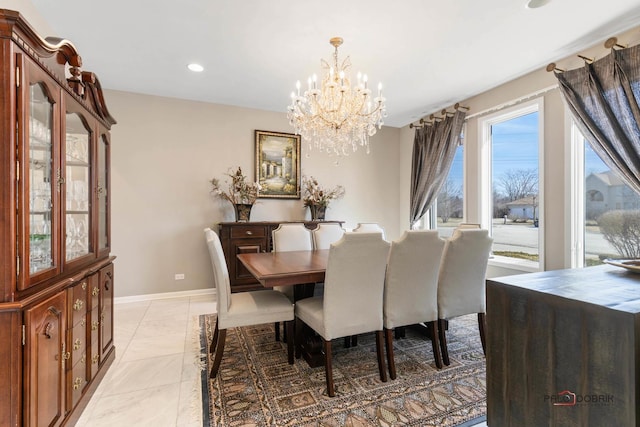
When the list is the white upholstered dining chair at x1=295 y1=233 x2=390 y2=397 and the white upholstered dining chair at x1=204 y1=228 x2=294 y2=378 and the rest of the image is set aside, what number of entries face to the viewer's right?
1

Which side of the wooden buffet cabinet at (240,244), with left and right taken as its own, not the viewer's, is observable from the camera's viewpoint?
front

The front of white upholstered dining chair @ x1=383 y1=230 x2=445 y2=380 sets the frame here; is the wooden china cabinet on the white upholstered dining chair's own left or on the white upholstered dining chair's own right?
on the white upholstered dining chair's own left

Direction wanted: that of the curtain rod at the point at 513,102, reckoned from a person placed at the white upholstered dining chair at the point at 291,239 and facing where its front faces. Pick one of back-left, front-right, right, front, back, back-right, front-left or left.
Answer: left

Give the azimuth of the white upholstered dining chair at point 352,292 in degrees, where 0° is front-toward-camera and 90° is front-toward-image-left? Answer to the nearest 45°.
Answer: approximately 135°

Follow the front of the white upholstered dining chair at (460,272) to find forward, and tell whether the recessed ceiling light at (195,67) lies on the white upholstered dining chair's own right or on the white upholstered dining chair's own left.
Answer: on the white upholstered dining chair's own left

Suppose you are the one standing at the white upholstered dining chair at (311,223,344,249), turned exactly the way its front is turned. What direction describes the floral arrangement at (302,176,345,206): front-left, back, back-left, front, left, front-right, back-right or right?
back-left

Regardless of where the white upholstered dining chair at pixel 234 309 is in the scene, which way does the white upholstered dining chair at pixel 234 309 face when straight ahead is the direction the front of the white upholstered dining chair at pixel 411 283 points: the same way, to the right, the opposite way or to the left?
to the right

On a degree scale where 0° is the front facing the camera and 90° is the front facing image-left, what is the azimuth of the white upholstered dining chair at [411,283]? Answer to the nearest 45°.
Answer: approximately 135°

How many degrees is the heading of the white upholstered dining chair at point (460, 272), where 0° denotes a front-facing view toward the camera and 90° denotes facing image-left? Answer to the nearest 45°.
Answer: approximately 135°

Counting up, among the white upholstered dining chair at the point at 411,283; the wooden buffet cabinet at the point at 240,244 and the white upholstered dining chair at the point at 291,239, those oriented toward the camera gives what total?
2

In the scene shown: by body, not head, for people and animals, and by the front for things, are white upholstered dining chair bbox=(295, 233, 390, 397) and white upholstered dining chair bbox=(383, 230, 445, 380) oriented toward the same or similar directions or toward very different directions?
same or similar directions

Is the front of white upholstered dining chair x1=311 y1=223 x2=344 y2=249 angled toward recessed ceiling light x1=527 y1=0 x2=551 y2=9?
yes

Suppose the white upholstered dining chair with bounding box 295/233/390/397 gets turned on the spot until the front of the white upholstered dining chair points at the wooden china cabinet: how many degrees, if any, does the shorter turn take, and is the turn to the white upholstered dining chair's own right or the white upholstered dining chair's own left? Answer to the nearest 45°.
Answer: approximately 90° to the white upholstered dining chair's own left

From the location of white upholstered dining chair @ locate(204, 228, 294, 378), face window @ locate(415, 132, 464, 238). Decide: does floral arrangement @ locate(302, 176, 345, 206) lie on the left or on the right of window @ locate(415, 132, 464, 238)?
left

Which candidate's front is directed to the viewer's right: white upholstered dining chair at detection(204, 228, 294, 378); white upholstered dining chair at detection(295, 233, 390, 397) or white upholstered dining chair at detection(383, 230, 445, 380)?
white upholstered dining chair at detection(204, 228, 294, 378)

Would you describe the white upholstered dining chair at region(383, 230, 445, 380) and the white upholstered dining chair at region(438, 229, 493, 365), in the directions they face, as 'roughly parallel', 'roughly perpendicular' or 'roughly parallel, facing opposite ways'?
roughly parallel
